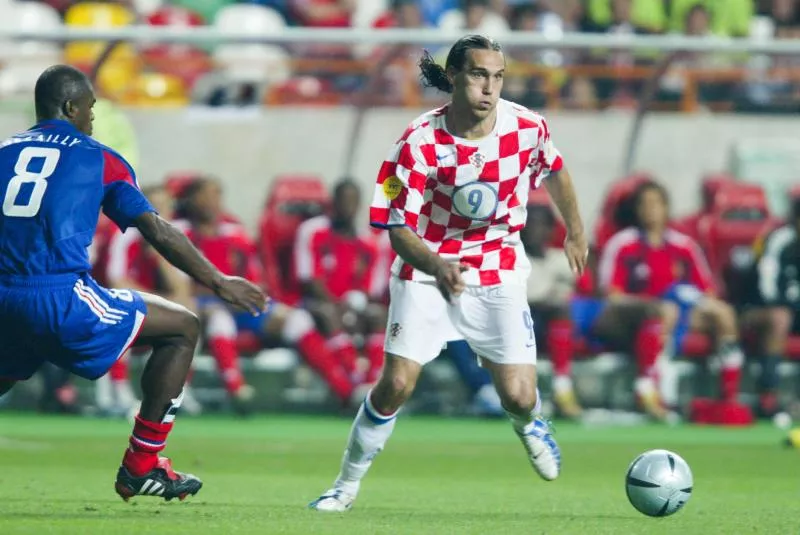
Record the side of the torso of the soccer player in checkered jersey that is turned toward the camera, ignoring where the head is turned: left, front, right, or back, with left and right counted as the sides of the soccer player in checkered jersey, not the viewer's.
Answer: front

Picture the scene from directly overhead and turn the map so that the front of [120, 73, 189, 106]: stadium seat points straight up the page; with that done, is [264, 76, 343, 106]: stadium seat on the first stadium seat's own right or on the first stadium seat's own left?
on the first stadium seat's own left

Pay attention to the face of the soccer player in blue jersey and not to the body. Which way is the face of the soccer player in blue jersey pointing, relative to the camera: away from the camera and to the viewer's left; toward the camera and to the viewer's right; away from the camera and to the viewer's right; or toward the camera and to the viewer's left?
away from the camera and to the viewer's right

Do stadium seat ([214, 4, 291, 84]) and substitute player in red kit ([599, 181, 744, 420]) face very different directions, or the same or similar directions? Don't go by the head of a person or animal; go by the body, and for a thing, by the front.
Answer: same or similar directions

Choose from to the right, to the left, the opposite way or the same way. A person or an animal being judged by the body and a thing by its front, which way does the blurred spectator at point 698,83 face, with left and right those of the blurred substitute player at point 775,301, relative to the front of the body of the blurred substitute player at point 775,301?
the same way

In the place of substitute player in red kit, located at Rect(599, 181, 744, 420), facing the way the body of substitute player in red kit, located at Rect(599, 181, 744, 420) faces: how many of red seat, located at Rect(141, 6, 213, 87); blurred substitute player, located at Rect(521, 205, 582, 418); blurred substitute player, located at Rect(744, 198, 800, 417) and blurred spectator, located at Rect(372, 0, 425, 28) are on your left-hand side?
1

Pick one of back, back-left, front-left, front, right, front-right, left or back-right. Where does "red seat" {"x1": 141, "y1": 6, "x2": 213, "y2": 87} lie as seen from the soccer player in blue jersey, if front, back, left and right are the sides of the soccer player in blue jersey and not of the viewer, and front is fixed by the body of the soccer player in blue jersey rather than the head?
front-left

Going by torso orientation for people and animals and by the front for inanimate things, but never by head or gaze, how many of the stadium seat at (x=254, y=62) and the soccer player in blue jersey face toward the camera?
1

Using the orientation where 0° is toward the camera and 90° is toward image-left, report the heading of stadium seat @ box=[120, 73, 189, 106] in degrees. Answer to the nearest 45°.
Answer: approximately 0°

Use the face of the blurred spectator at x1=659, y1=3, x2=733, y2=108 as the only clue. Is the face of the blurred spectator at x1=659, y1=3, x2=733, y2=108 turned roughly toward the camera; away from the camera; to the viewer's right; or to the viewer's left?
toward the camera

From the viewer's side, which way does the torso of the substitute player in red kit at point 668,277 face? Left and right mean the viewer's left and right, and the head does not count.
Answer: facing the viewer

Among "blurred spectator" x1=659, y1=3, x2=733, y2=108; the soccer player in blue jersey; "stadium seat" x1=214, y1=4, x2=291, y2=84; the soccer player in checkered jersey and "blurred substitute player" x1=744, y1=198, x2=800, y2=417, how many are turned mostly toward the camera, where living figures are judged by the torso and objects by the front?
4

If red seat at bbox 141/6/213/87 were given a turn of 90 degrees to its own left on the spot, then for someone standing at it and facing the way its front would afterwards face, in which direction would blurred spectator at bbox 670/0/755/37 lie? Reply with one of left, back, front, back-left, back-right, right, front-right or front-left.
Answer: front

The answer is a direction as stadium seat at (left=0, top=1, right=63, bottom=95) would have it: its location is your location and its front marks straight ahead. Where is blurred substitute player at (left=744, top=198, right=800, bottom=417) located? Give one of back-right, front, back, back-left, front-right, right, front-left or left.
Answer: front-left

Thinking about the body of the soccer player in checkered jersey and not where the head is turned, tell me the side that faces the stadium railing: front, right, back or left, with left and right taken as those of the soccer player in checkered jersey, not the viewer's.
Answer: back
